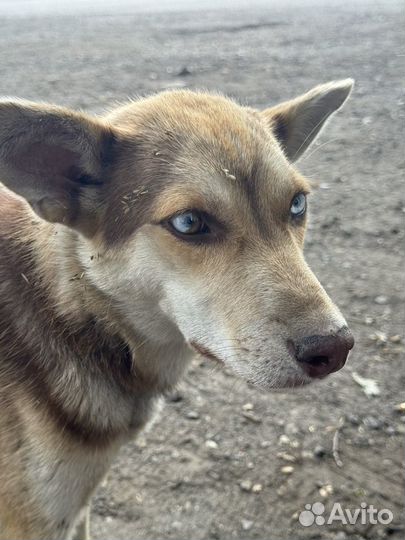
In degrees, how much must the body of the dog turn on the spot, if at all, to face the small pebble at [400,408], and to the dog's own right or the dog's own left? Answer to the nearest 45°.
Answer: approximately 45° to the dog's own left

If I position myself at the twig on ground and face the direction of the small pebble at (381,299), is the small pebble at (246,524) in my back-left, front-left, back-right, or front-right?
back-left

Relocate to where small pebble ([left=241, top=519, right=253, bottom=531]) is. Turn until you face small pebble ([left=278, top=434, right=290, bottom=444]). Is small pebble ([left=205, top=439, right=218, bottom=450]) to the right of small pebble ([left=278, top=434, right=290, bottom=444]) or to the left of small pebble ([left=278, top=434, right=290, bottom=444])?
left

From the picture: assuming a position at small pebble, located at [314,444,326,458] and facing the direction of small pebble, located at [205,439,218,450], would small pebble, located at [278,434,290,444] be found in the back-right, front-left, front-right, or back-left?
front-right

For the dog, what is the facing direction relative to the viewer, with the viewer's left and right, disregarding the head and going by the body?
facing the viewer and to the right of the viewer

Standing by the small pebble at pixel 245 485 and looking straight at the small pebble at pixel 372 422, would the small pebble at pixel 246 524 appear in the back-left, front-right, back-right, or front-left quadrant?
back-right
